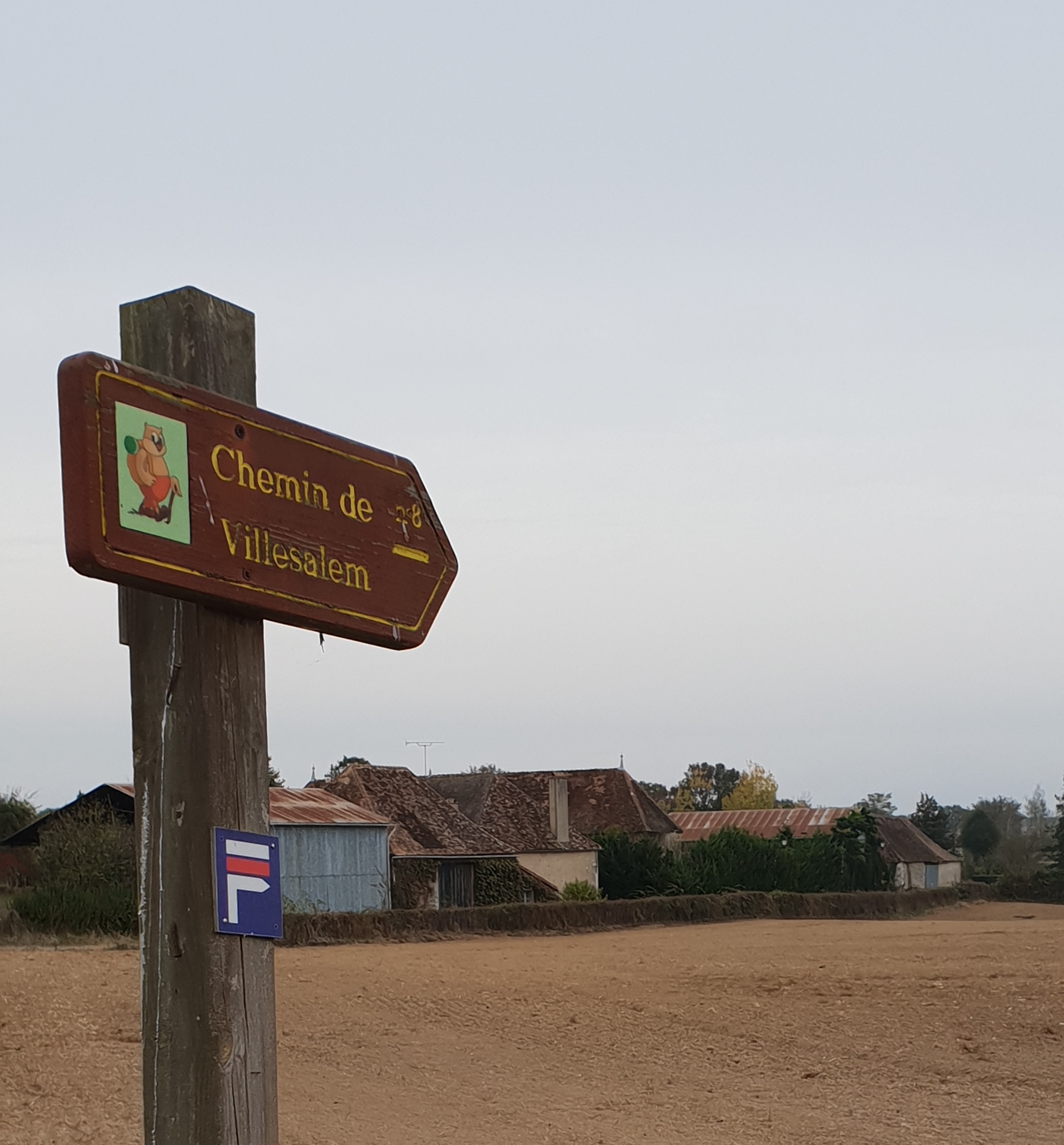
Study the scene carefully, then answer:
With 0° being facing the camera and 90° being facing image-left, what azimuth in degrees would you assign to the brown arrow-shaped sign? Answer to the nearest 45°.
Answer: approximately 315°

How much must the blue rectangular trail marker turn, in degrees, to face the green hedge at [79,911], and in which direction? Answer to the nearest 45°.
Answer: approximately 135° to its left

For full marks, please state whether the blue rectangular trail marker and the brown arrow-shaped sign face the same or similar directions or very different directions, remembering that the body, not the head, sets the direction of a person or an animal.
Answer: same or similar directions

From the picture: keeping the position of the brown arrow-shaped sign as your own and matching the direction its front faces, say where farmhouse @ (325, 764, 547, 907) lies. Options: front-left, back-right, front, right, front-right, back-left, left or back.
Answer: back-left

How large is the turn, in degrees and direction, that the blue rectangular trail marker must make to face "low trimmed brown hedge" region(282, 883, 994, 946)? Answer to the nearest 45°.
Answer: approximately 135° to its left

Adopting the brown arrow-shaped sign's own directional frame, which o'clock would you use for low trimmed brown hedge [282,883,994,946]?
The low trimmed brown hedge is roughly at 8 o'clock from the brown arrow-shaped sign.

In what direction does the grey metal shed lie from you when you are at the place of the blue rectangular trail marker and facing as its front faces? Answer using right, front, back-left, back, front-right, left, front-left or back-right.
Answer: back-left

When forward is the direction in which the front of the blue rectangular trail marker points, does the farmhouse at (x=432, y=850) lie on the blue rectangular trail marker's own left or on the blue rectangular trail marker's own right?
on the blue rectangular trail marker's own left

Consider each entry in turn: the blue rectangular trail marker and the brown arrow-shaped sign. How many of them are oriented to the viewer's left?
0

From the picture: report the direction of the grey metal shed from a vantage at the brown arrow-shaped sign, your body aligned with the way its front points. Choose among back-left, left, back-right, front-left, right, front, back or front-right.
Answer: back-left

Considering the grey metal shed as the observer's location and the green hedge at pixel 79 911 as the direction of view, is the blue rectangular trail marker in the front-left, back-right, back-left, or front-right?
front-left

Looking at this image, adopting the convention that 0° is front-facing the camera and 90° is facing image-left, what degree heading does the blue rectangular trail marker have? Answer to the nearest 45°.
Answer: approximately 315°
